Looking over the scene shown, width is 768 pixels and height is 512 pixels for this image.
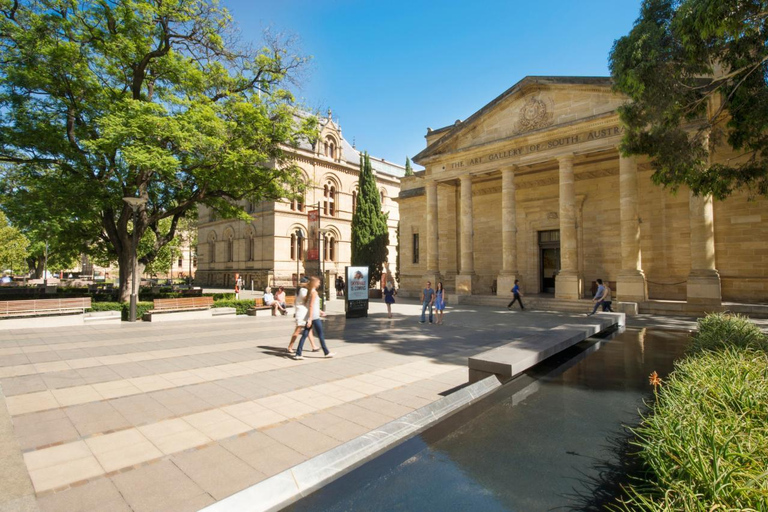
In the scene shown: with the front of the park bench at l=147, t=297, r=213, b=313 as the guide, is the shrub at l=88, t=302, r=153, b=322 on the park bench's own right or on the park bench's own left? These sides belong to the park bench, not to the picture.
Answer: on the park bench's own right

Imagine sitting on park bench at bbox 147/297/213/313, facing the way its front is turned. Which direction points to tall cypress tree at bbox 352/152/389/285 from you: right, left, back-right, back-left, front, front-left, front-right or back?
back-left

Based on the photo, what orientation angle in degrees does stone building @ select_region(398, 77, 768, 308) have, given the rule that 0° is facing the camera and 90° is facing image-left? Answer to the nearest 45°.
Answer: approximately 45°

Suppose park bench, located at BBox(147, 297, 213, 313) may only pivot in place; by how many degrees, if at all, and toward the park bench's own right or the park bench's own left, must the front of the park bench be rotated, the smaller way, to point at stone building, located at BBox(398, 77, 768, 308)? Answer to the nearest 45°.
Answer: approximately 90° to the park bench's own left
